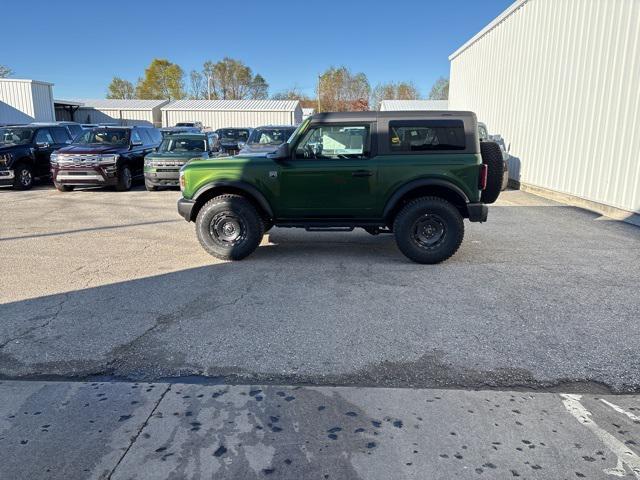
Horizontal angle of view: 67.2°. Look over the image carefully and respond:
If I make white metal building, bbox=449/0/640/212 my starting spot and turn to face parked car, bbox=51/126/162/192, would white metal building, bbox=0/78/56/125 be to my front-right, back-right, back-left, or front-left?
front-right

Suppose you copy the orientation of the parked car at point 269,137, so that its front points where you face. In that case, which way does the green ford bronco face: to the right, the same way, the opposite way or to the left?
to the right

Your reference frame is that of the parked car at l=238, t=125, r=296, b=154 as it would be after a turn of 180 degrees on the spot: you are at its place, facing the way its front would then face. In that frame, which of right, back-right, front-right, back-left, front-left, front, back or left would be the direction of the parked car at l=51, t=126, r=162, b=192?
left

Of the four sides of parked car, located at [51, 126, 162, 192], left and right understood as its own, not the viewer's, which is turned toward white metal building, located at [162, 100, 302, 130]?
back

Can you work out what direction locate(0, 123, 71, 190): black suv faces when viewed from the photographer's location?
facing the viewer and to the left of the viewer

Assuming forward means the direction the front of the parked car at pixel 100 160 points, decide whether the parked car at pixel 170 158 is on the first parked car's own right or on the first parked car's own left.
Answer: on the first parked car's own left

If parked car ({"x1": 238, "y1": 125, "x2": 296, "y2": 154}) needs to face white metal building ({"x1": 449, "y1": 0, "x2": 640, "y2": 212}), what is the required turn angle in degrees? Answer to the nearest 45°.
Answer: approximately 90° to its left

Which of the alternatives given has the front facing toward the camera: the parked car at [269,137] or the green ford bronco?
the parked car

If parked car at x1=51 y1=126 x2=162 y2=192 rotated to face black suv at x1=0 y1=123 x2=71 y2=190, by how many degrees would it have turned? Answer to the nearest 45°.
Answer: approximately 90° to its right

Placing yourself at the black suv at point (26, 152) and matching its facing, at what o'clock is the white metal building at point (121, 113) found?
The white metal building is roughly at 5 o'clock from the black suv.

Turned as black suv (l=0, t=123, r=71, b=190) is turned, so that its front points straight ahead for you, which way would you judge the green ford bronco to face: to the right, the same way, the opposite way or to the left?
to the right

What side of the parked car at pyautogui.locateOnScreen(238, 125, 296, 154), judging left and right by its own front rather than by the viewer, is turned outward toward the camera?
front

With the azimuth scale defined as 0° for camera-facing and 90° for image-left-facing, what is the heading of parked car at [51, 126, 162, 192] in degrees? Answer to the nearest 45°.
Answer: approximately 45°

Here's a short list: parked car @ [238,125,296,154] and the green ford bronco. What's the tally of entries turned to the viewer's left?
1

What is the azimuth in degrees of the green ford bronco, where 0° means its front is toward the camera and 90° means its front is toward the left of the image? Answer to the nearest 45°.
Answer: approximately 90°

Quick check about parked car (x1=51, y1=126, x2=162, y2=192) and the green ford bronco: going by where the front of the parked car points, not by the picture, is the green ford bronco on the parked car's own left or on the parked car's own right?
on the parked car's own left

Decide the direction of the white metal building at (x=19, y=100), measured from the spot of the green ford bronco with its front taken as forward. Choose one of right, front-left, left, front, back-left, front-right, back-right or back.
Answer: front-right
